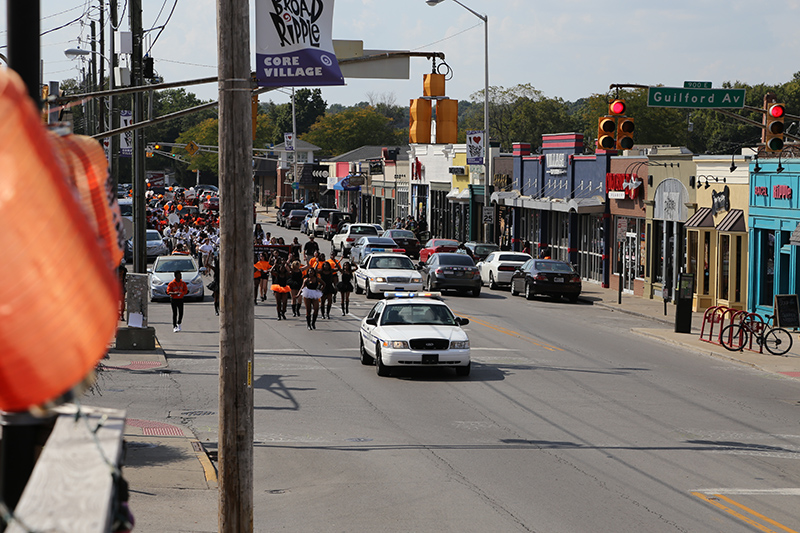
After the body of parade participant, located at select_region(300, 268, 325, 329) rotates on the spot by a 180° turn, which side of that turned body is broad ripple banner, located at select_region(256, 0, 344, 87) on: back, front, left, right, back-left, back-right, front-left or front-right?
back

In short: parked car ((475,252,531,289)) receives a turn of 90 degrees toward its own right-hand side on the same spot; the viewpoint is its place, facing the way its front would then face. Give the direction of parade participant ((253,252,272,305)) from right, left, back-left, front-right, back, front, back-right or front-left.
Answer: back

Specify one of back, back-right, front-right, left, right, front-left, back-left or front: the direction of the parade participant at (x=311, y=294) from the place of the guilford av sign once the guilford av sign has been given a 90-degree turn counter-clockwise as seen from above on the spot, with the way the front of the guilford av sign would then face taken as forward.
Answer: back

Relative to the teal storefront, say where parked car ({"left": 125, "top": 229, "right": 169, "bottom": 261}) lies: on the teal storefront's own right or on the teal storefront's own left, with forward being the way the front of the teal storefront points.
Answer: on the teal storefront's own right

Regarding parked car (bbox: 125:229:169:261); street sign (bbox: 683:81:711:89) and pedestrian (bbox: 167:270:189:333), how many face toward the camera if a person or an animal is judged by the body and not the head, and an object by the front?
3

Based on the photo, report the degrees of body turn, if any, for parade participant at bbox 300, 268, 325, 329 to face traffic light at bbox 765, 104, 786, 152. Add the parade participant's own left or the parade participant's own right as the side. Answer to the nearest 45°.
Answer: approximately 45° to the parade participant's own left

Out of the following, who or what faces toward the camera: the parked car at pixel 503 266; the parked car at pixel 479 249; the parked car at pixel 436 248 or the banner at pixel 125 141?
the banner

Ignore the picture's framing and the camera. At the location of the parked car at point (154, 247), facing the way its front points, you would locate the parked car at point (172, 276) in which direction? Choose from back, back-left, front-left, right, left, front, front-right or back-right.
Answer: front

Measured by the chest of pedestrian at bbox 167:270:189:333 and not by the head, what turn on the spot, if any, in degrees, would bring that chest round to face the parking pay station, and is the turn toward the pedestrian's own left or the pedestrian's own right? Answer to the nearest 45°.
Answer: approximately 90° to the pedestrian's own left

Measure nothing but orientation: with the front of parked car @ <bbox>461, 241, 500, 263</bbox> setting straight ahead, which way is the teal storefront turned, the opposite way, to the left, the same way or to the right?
to the left

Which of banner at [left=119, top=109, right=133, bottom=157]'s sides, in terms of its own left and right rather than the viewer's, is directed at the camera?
front

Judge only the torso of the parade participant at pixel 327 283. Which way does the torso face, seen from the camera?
toward the camera

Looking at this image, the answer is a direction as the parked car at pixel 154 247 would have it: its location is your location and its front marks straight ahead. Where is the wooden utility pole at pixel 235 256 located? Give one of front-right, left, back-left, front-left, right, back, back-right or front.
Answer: front

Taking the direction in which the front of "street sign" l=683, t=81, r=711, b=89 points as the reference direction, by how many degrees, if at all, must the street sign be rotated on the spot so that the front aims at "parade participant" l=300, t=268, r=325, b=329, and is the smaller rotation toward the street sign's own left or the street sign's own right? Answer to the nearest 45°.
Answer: approximately 90° to the street sign's own right
